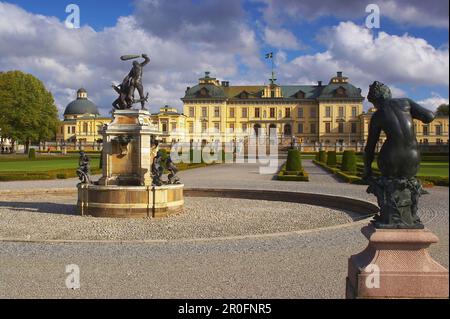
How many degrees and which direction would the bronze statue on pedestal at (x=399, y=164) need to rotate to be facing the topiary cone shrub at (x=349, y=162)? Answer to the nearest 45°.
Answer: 0° — it already faces it

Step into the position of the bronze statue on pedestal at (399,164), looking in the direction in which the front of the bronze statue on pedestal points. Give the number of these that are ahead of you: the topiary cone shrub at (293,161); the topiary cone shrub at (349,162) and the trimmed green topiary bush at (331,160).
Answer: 3

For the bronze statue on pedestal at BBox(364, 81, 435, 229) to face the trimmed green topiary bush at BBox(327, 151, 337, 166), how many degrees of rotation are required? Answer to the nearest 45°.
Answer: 0° — it already faces it

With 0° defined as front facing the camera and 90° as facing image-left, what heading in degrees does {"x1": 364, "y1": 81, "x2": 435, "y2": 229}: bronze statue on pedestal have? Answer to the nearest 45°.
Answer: approximately 180°

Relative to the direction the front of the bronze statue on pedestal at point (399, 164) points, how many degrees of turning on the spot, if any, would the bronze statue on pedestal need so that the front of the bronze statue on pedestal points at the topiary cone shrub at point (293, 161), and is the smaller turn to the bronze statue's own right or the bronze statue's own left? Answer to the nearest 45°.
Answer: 0° — it already faces it
